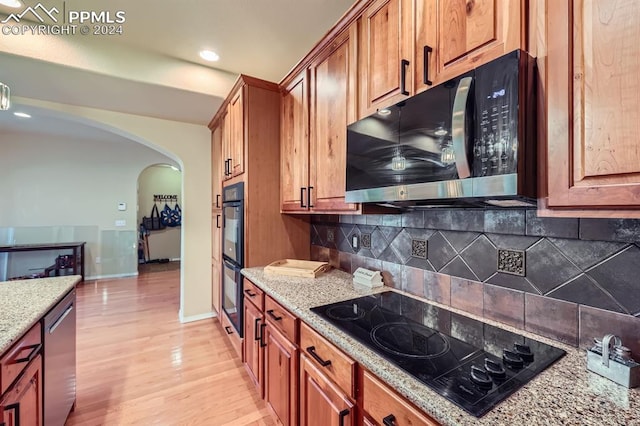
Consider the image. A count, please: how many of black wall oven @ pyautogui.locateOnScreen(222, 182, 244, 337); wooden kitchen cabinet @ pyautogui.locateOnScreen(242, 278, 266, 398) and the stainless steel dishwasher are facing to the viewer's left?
2

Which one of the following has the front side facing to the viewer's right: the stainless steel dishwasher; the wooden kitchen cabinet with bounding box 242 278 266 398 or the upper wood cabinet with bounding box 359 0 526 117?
the stainless steel dishwasher

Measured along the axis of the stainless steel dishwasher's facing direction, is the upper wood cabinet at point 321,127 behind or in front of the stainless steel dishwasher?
in front

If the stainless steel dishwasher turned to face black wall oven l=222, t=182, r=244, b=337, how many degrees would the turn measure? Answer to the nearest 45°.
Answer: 0° — it already faces it

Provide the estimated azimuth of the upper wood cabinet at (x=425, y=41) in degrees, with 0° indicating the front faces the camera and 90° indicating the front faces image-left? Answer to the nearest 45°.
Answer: approximately 45°

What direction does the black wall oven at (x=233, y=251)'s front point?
to the viewer's left

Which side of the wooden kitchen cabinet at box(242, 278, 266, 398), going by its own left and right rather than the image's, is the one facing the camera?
left

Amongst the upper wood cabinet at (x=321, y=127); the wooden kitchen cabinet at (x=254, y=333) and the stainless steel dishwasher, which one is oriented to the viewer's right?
the stainless steel dishwasher

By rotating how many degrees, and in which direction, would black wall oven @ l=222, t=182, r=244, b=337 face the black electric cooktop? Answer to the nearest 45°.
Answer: approximately 90° to its left

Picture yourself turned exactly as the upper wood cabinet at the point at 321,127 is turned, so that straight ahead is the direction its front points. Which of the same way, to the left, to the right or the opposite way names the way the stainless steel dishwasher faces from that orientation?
the opposite way

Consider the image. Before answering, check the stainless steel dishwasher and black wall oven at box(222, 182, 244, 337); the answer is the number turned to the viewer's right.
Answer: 1

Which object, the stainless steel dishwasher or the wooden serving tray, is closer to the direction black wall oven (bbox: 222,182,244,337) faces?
the stainless steel dishwasher

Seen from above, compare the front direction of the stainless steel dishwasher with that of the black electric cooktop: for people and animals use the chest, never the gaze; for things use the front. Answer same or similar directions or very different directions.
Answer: very different directions
